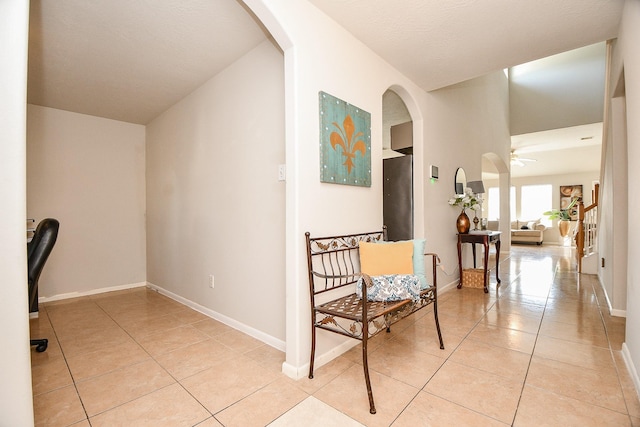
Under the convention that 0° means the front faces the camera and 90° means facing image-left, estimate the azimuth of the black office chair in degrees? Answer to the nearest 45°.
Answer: approximately 90°

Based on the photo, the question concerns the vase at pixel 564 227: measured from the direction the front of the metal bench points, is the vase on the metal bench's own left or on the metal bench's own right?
on the metal bench's own left

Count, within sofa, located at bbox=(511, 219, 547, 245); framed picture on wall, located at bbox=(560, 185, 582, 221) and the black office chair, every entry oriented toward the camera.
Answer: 2

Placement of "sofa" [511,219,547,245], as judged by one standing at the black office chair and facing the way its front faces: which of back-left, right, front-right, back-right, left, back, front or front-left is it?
back

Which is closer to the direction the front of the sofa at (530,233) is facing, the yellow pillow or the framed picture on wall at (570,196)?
the yellow pillow

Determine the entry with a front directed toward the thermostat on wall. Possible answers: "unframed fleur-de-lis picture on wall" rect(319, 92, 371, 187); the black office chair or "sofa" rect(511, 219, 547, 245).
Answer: the sofa

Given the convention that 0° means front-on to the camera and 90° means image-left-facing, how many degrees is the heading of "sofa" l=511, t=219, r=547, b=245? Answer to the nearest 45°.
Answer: approximately 0°

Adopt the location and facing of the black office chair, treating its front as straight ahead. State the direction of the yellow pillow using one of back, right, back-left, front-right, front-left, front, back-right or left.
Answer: back-left

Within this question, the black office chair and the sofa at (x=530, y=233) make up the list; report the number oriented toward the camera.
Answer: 1
